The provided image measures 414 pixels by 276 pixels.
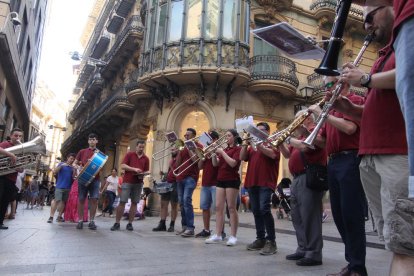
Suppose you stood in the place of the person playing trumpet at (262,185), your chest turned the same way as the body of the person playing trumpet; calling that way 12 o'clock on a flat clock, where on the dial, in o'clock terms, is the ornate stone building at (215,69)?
The ornate stone building is roughly at 4 o'clock from the person playing trumpet.

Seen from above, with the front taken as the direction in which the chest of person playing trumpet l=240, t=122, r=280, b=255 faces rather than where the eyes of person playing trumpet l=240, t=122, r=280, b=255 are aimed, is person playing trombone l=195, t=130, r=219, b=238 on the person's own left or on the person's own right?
on the person's own right

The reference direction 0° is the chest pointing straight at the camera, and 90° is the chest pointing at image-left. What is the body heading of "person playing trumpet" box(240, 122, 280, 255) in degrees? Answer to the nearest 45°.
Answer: approximately 45°

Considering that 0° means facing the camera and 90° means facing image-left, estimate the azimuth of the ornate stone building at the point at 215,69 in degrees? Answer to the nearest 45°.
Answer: approximately 0°

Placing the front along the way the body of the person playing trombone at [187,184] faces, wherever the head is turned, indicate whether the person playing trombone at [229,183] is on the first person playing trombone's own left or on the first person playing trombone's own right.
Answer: on the first person playing trombone's own left

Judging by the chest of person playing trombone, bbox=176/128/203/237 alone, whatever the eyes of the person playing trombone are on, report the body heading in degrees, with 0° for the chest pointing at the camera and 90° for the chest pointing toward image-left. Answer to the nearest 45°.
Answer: approximately 45°

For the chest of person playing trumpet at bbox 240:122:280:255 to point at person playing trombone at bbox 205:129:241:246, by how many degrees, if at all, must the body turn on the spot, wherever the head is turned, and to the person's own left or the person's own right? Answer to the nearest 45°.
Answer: approximately 90° to the person's own right

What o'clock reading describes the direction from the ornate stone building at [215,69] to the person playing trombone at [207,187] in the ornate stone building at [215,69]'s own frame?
The person playing trombone is roughly at 12 o'clock from the ornate stone building.

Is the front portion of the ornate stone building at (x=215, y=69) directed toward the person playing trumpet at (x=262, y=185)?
yes

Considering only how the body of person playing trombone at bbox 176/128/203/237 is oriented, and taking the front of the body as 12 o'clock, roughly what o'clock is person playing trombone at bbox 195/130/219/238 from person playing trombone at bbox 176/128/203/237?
person playing trombone at bbox 195/130/219/238 is roughly at 9 o'clock from person playing trombone at bbox 176/128/203/237.

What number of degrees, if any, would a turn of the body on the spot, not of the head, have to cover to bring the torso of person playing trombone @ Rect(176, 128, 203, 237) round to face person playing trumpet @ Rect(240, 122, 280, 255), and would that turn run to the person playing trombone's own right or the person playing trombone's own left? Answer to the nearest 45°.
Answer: approximately 90° to the person playing trombone's own left
